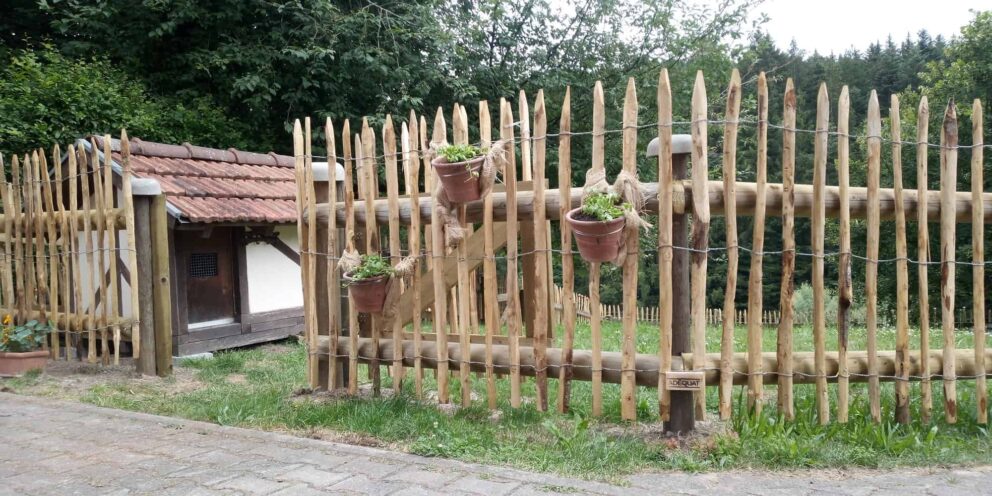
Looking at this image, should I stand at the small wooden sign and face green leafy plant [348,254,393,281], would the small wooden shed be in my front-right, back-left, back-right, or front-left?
front-right

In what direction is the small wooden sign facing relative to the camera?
toward the camera

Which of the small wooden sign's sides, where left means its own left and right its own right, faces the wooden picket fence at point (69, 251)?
right

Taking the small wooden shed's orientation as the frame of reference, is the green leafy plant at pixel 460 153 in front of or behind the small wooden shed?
in front

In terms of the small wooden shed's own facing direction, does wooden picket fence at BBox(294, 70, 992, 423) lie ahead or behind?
ahead

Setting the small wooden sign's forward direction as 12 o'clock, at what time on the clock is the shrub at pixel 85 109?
The shrub is roughly at 4 o'clock from the small wooden sign.

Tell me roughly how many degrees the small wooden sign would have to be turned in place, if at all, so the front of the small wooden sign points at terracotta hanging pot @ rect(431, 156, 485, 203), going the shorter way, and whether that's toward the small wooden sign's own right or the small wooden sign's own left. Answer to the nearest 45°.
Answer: approximately 90° to the small wooden sign's own right

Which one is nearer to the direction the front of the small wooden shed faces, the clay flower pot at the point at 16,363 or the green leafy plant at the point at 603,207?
the green leafy plant

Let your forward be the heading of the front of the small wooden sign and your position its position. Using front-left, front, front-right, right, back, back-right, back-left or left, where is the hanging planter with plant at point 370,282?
right

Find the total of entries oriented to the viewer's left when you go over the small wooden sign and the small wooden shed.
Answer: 0

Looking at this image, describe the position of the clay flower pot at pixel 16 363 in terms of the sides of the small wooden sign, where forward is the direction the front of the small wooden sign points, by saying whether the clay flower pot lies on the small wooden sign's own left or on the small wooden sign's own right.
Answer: on the small wooden sign's own right

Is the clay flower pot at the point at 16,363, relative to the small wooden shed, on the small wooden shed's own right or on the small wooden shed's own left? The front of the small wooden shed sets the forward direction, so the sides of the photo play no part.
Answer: on the small wooden shed's own right
